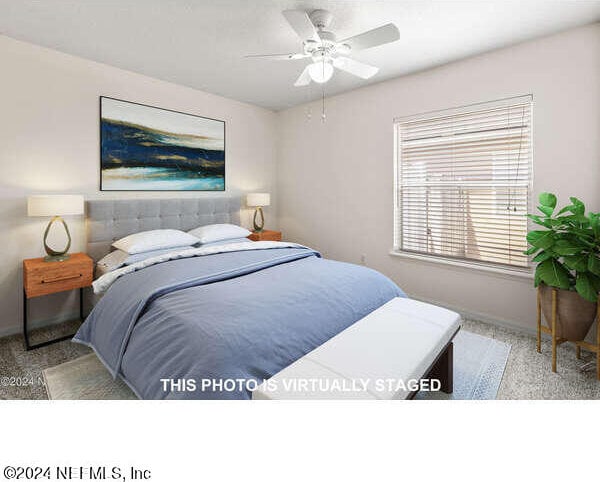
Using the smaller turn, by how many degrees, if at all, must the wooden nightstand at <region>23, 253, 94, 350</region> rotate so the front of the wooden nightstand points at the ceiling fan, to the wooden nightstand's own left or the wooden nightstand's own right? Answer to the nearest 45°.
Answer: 0° — it already faces it

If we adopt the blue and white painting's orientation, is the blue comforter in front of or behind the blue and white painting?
in front

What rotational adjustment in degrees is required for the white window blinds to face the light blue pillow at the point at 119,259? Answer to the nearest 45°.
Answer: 0° — it already faces it

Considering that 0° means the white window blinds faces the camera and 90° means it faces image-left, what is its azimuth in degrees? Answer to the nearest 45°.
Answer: approximately 45°

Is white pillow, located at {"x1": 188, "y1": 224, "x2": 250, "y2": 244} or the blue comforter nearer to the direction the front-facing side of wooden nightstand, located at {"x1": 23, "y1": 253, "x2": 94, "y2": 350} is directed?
the blue comforter

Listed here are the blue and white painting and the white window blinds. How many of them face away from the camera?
0

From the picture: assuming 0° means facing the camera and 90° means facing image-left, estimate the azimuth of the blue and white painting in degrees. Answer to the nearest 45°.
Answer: approximately 315°

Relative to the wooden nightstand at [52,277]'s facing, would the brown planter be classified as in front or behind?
in front

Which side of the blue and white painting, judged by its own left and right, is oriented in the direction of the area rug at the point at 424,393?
front
